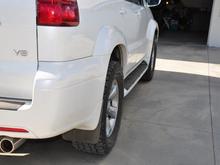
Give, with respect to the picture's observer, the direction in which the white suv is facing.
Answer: facing away from the viewer and to the right of the viewer
